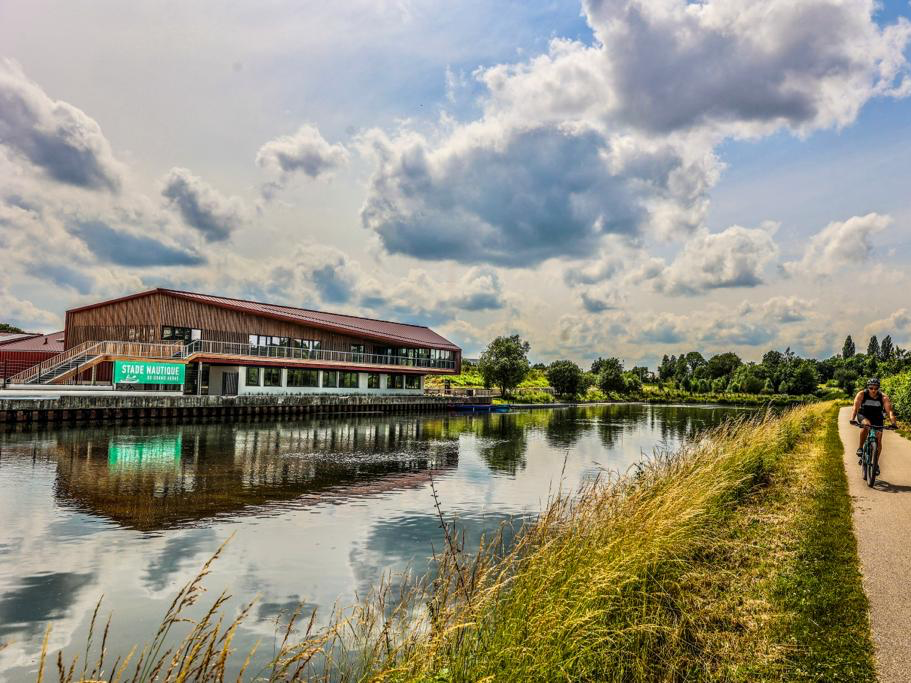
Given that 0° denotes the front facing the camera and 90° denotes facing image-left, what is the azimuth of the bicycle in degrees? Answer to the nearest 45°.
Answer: approximately 0°

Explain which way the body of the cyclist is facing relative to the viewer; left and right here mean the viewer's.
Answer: facing the viewer

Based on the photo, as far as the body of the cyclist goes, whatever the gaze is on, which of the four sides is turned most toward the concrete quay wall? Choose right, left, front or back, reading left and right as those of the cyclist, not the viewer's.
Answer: right

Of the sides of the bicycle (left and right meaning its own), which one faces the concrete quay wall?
right
